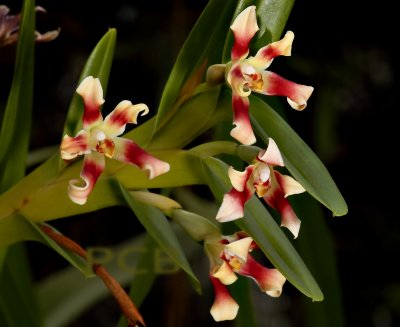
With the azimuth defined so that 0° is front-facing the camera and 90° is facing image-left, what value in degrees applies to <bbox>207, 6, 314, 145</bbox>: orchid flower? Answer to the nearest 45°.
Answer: approximately 315°

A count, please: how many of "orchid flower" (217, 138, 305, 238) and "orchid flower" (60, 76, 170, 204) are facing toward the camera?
2

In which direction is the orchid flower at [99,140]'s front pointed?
toward the camera

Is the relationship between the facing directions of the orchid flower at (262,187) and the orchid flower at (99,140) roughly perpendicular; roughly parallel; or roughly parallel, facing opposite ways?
roughly parallel

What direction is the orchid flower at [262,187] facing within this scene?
toward the camera
